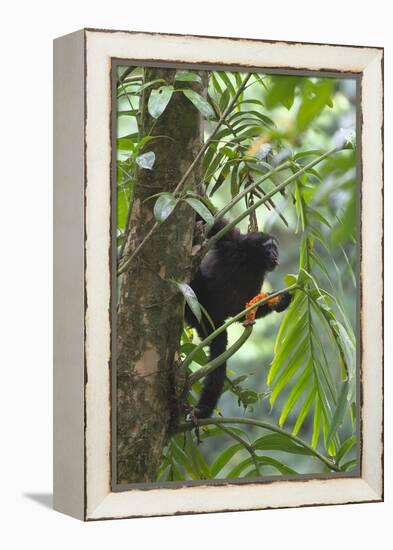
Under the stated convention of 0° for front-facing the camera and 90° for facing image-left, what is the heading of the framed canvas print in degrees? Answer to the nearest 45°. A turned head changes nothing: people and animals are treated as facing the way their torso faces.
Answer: approximately 315°
